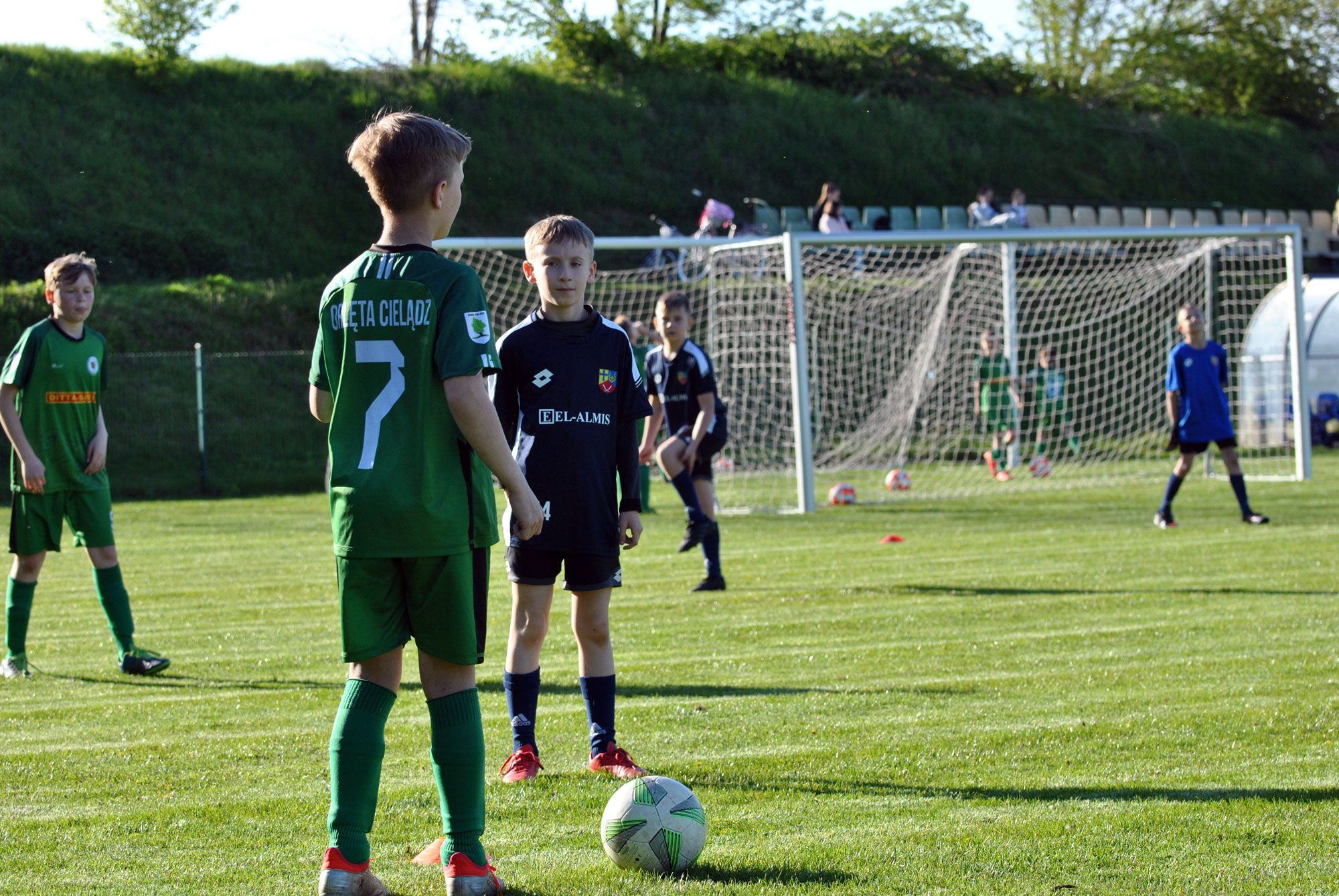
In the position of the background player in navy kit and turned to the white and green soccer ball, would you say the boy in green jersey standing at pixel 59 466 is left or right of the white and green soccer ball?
right

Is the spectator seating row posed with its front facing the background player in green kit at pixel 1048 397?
yes

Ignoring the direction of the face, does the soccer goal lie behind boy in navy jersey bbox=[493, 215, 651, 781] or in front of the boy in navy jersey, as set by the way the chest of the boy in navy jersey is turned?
behind

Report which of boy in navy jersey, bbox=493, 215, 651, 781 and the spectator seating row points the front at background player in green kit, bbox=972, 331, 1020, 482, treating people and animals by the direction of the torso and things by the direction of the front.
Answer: the spectator seating row

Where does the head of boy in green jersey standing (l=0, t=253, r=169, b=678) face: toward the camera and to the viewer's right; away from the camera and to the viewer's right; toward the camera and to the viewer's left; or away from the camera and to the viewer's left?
toward the camera and to the viewer's right

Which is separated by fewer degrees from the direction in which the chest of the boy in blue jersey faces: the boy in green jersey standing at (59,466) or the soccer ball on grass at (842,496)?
the boy in green jersey standing

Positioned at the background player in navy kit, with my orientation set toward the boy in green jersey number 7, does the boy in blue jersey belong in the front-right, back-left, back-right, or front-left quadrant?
back-left

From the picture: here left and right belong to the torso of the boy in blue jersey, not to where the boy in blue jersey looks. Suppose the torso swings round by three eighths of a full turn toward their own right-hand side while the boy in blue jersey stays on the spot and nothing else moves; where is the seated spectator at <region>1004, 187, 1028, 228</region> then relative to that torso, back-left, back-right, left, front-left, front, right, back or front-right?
front-right

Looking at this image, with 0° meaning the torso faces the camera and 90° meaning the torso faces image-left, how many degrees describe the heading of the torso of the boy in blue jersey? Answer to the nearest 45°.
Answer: approximately 0°

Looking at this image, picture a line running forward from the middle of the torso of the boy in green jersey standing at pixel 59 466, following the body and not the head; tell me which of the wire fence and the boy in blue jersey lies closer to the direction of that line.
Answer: the boy in blue jersey
